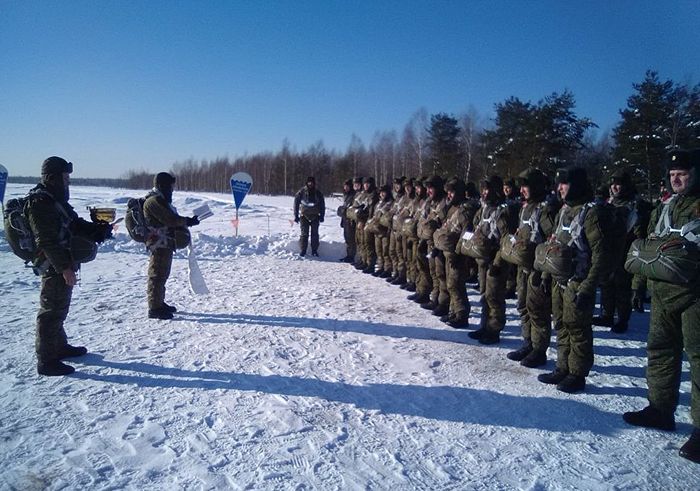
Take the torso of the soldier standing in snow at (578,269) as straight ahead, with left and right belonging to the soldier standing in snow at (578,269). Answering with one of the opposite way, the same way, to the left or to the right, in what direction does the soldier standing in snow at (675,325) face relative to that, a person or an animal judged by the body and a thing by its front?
the same way

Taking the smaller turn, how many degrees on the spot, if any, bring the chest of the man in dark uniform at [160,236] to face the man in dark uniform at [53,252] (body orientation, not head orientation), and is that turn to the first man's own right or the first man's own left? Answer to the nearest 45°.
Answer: approximately 135° to the first man's own right

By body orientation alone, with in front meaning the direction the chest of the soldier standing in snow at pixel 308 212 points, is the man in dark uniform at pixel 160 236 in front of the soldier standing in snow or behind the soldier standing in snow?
in front

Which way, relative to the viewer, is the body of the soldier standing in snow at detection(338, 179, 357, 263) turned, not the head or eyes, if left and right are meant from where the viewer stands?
facing the viewer and to the left of the viewer

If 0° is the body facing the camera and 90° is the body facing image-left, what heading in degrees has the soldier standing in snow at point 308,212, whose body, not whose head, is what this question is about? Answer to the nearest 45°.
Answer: approximately 0°

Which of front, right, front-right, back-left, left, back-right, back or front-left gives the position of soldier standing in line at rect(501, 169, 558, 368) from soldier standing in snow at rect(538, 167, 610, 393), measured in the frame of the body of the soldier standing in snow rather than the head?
right

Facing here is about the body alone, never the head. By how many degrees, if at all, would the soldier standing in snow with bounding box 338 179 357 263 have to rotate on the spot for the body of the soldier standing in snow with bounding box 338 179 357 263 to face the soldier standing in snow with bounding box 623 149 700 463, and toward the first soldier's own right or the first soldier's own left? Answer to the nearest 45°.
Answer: approximately 45° to the first soldier's own left

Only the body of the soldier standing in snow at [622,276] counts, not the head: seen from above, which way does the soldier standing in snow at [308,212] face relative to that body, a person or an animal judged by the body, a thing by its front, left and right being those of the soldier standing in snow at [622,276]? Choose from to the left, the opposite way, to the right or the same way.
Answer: to the left

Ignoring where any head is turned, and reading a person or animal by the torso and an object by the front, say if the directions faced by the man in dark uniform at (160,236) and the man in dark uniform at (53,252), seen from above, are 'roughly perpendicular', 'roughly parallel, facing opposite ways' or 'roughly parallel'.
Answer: roughly parallel

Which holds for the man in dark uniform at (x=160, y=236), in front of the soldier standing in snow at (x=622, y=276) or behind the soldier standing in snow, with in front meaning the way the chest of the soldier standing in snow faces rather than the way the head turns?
in front

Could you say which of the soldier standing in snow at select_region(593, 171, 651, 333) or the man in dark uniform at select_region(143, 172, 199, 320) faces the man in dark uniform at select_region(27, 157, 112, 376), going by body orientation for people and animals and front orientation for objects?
the soldier standing in snow

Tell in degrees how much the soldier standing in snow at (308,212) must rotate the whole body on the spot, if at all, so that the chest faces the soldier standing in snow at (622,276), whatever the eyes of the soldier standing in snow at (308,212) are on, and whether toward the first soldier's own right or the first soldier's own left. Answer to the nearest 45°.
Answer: approximately 45° to the first soldier's own left

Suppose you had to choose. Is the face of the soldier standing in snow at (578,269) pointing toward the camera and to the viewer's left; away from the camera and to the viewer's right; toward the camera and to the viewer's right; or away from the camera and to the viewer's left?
toward the camera and to the viewer's left
